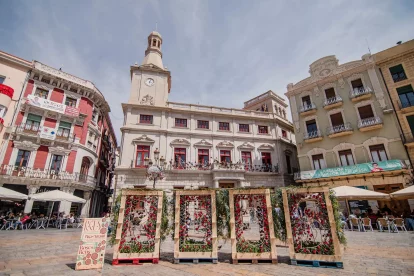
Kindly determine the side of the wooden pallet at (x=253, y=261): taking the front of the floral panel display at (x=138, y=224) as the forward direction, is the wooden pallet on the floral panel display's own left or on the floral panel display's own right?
on the floral panel display's own left

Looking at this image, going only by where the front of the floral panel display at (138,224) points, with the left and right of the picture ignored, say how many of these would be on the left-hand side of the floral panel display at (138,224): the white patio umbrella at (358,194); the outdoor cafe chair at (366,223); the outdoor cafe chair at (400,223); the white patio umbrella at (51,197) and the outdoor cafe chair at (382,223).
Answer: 4

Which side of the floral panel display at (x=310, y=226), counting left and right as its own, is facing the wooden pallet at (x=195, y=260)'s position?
right

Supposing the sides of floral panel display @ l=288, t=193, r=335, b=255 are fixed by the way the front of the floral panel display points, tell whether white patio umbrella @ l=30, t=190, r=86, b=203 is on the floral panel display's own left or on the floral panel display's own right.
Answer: on the floral panel display's own right

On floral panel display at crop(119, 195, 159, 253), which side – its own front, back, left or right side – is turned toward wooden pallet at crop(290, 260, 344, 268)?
left

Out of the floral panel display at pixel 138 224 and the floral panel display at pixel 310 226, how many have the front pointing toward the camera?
2

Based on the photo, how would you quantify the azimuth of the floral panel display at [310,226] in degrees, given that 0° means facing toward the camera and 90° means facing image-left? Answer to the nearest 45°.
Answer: approximately 0°

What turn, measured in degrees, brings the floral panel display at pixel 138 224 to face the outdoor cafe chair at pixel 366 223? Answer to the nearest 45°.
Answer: approximately 90° to its left

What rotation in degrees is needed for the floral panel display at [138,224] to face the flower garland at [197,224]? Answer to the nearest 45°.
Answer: approximately 90° to its left
